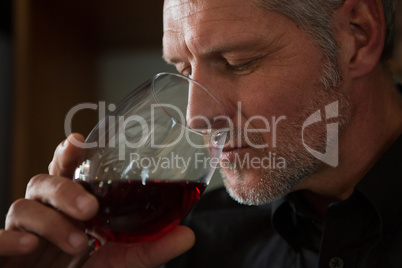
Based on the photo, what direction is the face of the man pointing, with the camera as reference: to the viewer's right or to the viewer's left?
to the viewer's left

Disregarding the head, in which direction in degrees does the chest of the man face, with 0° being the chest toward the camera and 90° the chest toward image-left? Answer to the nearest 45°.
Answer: approximately 45°
